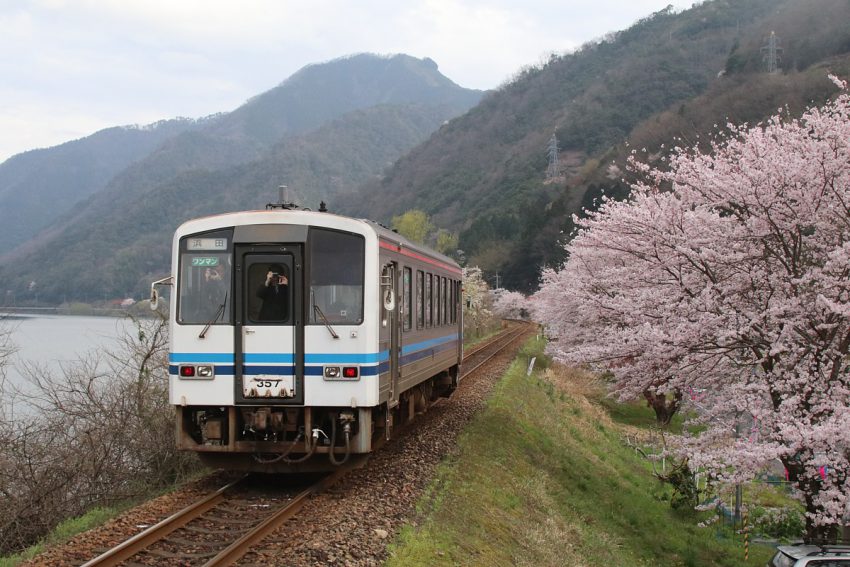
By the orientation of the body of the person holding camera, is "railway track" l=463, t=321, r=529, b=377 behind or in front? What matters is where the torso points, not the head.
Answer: behind

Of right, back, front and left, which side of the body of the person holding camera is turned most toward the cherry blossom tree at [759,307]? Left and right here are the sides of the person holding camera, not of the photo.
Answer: left

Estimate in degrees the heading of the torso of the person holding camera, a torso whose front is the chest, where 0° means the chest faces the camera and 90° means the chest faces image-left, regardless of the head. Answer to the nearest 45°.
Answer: approximately 0°

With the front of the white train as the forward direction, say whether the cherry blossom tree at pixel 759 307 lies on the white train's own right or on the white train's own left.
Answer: on the white train's own left
